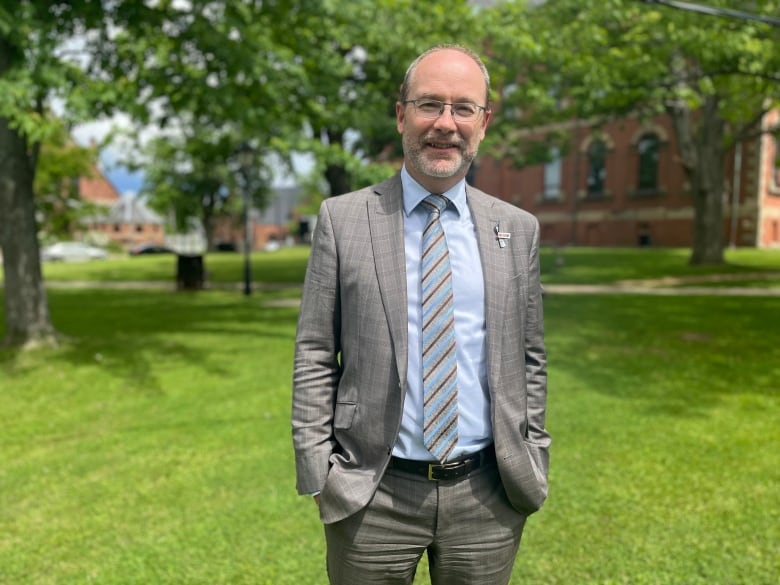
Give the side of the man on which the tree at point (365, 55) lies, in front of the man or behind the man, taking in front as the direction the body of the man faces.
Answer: behind

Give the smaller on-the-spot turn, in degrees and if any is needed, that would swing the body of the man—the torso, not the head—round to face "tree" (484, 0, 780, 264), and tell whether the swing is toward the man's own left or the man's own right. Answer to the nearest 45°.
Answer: approximately 180°

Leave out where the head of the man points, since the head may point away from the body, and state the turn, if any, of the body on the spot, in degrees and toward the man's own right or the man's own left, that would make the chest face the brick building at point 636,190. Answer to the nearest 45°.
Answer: approximately 180°

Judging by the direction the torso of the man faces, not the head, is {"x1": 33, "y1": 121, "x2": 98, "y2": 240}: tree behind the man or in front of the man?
behind

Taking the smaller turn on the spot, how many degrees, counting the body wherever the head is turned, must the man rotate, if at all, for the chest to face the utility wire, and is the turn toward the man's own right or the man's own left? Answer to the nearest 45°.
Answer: approximately 135° to the man's own left

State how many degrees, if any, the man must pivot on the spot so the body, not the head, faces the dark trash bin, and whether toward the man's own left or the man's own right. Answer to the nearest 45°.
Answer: approximately 180°

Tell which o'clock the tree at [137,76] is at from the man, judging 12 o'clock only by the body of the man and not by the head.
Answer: The tree is roughly at 5 o'clock from the man.
